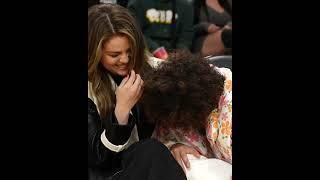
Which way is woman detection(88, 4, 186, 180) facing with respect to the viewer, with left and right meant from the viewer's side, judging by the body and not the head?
facing the viewer and to the right of the viewer

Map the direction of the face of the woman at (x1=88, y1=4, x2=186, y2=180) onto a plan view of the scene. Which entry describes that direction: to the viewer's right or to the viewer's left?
to the viewer's right

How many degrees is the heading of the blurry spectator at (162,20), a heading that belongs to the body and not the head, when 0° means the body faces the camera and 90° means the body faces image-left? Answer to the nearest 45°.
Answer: approximately 0°
